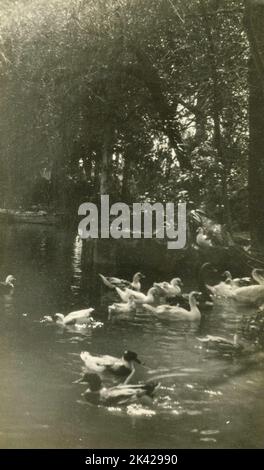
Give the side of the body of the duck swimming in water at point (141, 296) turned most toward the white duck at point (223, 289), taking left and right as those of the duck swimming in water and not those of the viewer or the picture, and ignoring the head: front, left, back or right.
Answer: front

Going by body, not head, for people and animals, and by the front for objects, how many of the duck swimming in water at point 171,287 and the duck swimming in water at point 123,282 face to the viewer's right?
2

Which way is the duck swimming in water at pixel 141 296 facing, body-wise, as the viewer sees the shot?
to the viewer's right

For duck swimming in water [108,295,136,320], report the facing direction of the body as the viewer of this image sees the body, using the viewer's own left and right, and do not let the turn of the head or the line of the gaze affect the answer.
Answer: facing to the right of the viewer

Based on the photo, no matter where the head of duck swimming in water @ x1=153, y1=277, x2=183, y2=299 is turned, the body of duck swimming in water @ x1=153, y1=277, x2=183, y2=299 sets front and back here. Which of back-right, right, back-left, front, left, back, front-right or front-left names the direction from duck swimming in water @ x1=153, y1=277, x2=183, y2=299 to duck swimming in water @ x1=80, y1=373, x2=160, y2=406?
right
